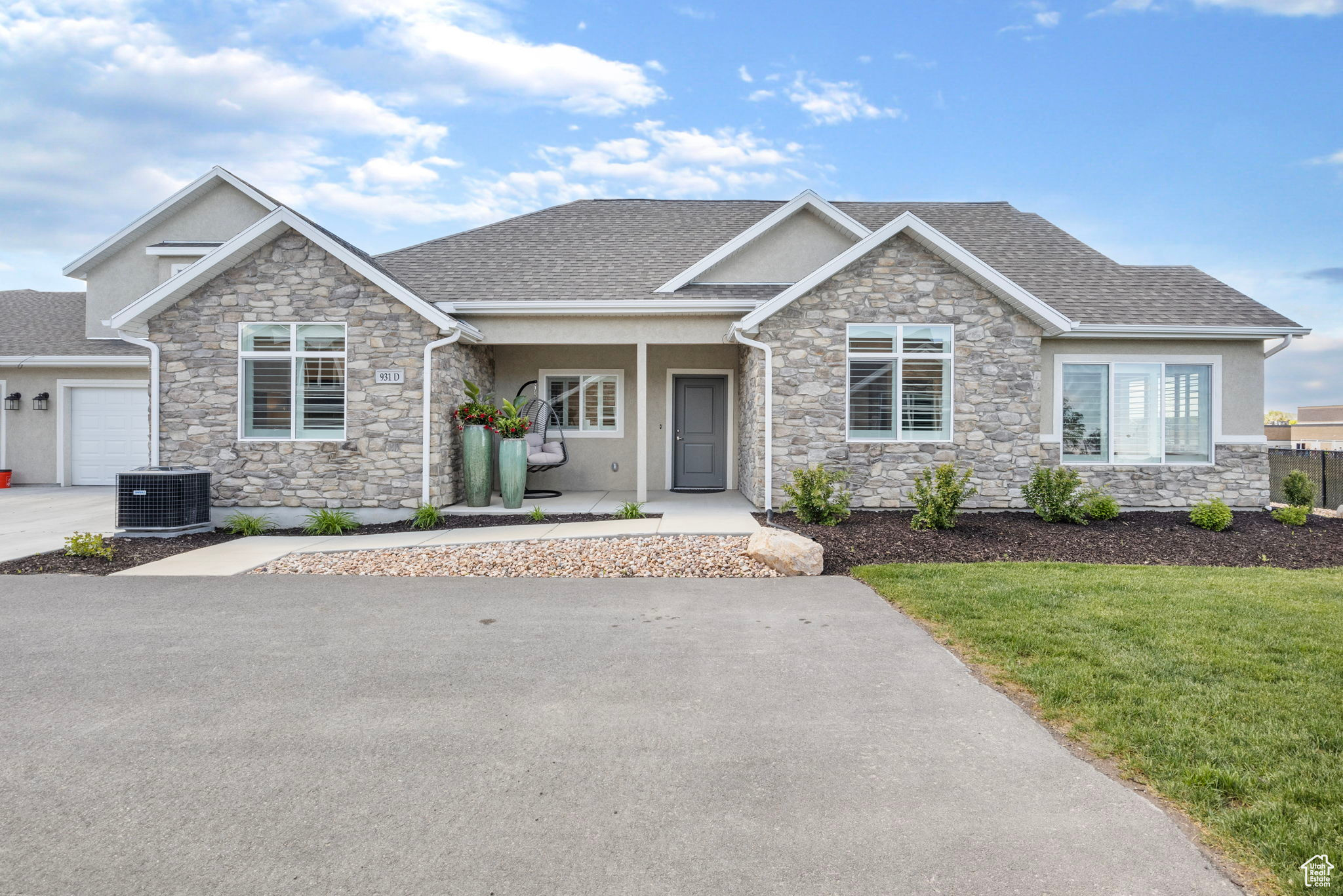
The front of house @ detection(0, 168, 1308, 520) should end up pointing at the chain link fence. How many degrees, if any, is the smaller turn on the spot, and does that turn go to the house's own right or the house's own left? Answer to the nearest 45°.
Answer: approximately 90° to the house's own left

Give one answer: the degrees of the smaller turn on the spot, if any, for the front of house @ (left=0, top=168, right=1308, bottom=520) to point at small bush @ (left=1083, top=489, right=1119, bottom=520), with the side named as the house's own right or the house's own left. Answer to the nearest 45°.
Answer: approximately 90° to the house's own left

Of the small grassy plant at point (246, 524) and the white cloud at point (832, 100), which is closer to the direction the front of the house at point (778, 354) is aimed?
the small grassy plant

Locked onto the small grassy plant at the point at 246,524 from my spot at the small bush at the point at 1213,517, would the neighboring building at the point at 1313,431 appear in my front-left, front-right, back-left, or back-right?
back-right

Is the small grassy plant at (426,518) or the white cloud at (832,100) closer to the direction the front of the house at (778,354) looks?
the small grassy plant

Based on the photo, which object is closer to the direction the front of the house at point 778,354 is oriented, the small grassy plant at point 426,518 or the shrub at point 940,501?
the shrub

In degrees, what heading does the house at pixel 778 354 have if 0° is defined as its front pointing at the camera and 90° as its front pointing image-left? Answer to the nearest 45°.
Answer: approximately 0°

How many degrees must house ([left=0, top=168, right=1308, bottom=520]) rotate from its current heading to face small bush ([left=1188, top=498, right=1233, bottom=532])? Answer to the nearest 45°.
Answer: approximately 90° to its left

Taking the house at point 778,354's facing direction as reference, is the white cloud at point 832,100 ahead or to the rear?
to the rear

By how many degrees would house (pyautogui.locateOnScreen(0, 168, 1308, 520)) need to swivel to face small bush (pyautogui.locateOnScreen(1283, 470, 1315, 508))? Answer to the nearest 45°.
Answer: approximately 90° to its left

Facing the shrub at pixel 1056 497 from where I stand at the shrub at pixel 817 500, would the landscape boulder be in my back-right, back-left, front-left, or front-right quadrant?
back-right

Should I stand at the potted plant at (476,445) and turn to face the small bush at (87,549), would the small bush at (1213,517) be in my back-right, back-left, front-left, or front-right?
back-left
